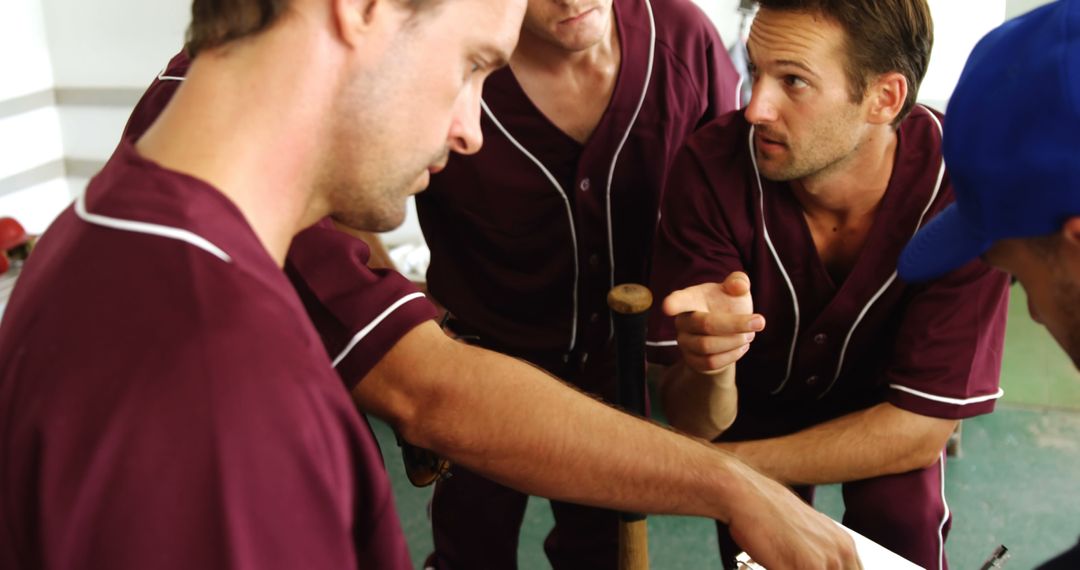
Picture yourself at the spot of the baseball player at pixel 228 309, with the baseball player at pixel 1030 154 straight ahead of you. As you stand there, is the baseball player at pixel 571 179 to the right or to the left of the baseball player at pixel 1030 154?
left

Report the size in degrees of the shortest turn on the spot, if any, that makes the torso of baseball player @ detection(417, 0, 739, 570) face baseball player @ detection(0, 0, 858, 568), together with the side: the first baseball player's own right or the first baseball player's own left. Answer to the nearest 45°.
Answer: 0° — they already face them

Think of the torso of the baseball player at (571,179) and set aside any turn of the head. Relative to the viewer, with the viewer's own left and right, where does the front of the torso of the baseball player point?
facing the viewer

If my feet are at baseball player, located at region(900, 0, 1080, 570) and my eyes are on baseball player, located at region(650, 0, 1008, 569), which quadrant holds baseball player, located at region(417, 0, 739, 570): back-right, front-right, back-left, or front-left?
front-left

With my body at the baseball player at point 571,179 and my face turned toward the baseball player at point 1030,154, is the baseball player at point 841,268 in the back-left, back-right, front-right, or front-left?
front-left

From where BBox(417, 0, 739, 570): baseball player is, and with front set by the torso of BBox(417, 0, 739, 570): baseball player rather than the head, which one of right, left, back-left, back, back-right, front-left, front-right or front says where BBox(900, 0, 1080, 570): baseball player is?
front-left

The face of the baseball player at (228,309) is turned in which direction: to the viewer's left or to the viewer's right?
to the viewer's right
